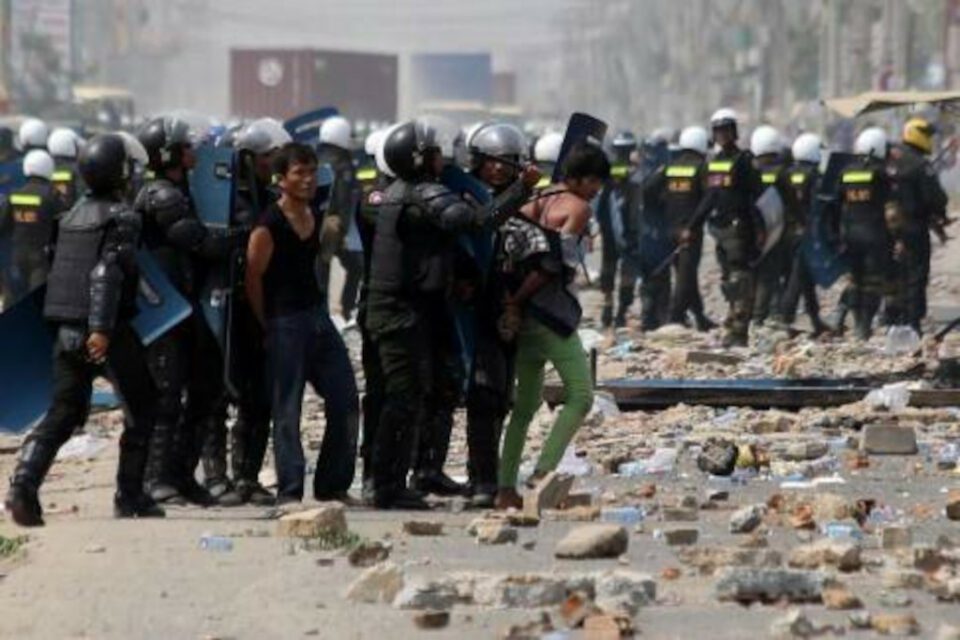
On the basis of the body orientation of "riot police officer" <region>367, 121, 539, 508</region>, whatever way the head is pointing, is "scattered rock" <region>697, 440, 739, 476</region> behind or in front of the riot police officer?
in front

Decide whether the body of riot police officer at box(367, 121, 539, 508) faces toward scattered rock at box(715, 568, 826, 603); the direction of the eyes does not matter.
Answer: no

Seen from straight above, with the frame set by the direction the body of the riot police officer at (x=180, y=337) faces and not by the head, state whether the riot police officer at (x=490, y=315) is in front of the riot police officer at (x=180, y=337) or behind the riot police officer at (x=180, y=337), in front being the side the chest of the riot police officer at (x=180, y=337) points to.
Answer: in front

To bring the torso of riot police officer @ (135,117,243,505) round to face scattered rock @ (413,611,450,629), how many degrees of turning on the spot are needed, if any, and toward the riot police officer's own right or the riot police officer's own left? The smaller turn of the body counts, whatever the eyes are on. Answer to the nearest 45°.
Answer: approximately 90° to the riot police officer's own right

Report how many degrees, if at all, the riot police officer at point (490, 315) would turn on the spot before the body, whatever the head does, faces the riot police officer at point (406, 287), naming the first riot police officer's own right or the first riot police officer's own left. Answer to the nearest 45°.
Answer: approximately 90° to the first riot police officer's own right

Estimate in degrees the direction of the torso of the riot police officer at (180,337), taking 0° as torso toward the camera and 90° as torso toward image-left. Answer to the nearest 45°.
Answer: approximately 270°

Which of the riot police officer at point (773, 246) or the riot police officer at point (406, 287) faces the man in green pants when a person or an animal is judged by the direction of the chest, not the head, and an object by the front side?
the riot police officer at point (406, 287)

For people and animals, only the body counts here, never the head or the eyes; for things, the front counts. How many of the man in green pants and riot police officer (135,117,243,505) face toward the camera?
0

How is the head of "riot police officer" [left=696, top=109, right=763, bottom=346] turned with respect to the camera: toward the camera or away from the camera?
toward the camera

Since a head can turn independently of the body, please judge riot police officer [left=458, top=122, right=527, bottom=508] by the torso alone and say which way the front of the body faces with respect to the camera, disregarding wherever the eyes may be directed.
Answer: toward the camera

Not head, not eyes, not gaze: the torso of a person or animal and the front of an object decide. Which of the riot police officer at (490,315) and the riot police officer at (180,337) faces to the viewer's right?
the riot police officer at (180,337)
